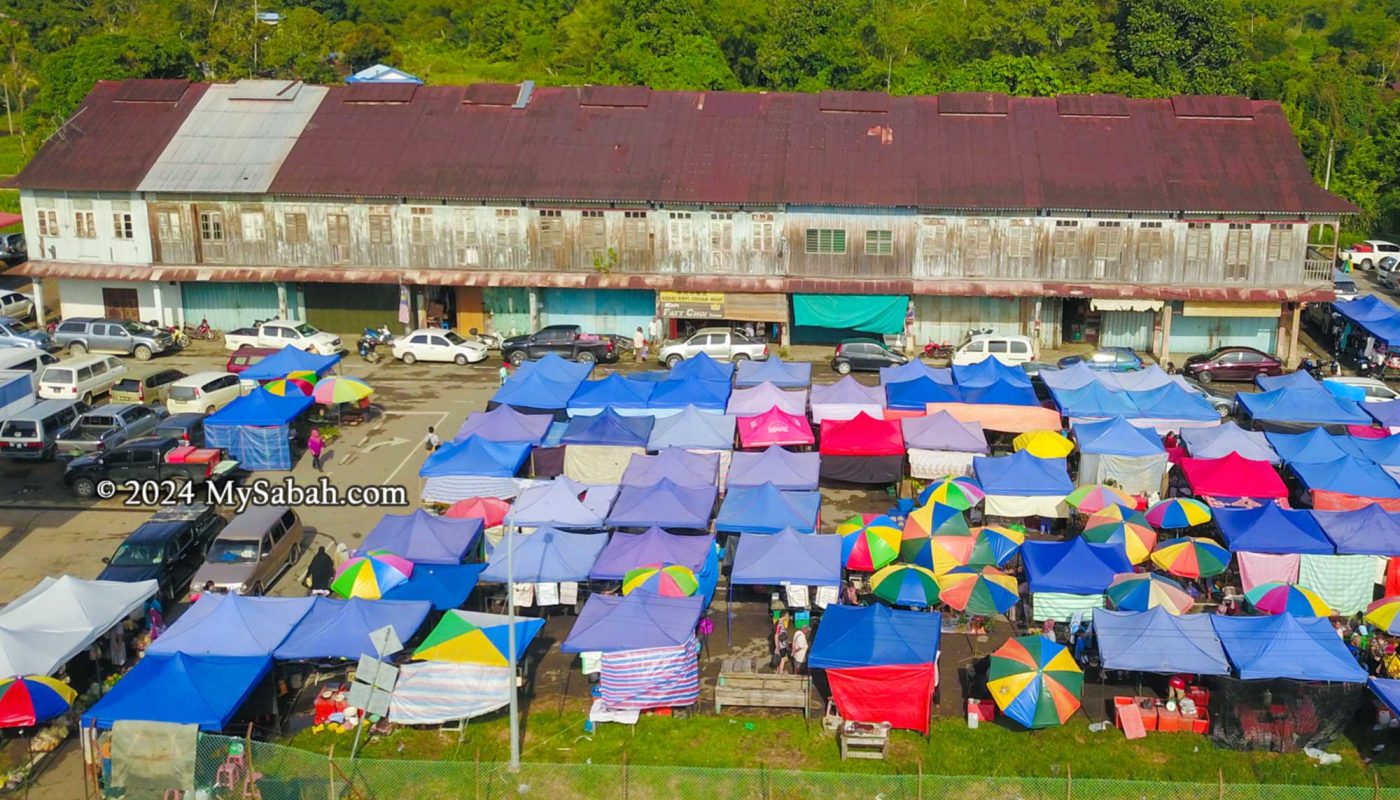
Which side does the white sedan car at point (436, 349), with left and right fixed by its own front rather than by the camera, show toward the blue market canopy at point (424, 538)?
right

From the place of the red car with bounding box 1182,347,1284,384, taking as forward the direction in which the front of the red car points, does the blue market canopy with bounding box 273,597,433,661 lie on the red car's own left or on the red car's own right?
on the red car's own left

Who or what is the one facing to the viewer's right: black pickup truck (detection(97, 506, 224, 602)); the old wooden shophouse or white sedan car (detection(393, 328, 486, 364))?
the white sedan car

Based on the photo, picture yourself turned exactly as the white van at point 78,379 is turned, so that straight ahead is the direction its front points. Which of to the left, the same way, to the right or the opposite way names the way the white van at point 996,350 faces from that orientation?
to the left

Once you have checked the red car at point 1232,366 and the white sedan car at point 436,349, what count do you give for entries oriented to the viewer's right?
1
